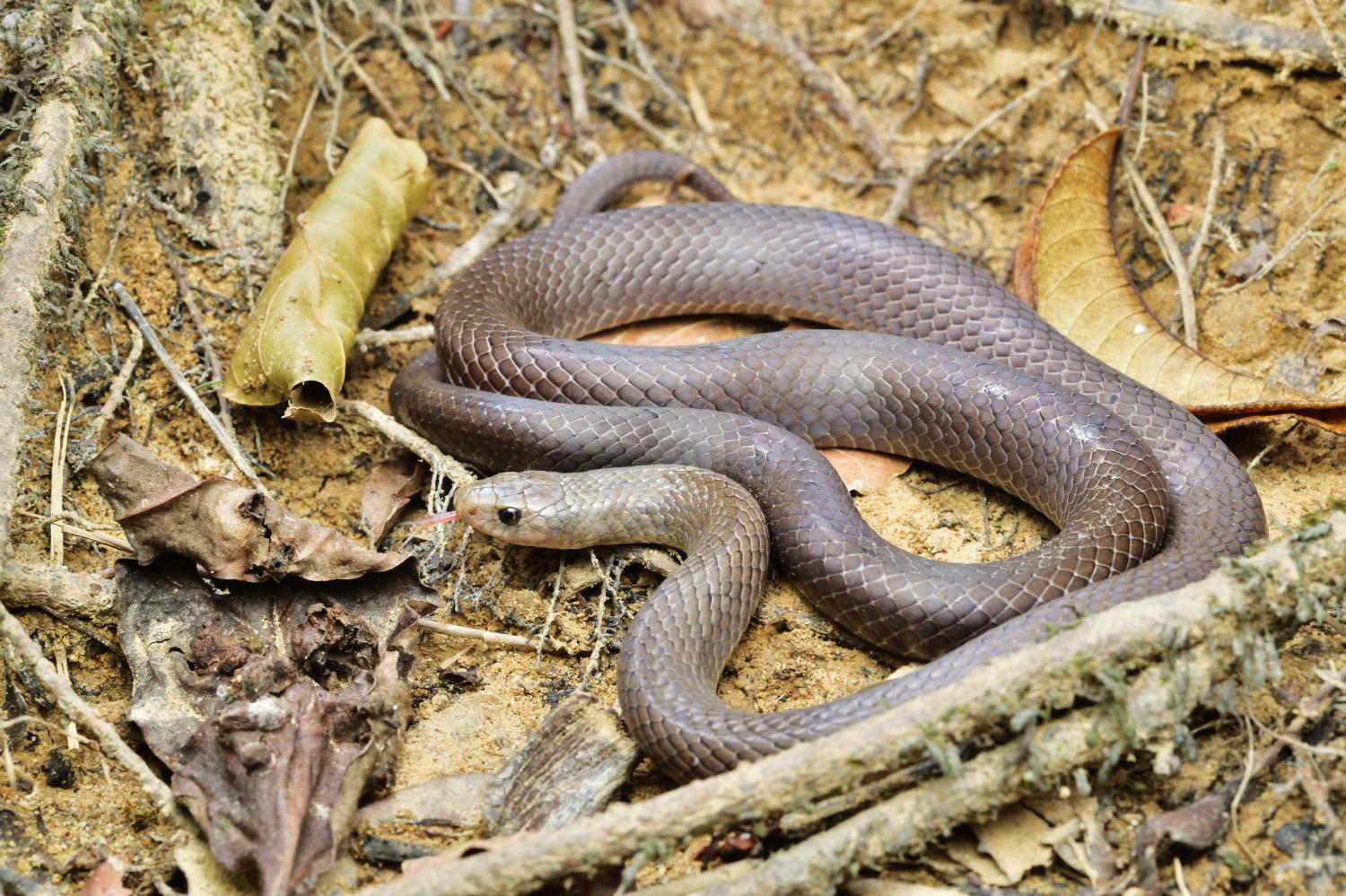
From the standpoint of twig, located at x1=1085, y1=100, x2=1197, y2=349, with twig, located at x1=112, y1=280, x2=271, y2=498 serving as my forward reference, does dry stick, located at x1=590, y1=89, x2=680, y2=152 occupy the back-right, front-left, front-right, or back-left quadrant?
front-right

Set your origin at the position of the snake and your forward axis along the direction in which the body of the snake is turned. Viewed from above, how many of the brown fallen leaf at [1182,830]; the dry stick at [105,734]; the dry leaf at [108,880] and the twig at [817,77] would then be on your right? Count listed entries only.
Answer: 1

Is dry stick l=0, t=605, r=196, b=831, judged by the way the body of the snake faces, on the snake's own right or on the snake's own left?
on the snake's own left

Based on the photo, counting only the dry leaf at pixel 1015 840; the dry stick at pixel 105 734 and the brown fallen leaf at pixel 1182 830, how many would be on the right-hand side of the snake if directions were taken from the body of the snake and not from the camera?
0

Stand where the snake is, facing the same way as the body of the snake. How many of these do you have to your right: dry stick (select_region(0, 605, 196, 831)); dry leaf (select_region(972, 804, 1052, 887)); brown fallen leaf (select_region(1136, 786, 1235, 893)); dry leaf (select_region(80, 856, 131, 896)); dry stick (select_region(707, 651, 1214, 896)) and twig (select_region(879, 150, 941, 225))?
1

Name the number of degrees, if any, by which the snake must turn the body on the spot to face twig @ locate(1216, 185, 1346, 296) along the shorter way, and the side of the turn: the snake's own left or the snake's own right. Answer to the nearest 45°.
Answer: approximately 135° to the snake's own right

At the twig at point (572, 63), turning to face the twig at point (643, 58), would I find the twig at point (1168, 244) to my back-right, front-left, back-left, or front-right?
front-right

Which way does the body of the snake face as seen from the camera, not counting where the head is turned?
to the viewer's left

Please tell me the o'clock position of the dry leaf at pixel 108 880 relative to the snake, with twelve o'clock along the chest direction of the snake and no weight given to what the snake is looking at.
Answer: The dry leaf is roughly at 10 o'clock from the snake.

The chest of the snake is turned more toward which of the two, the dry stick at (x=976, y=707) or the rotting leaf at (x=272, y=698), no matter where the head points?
the rotting leaf

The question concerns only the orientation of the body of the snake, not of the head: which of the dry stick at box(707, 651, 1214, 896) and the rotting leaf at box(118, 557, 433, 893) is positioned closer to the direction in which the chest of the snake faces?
the rotting leaf

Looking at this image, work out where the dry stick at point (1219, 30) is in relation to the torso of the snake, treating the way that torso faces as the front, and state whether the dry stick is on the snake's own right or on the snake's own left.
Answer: on the snake's own right

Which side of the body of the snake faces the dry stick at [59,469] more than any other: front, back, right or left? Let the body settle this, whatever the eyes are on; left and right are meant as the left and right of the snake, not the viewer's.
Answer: front

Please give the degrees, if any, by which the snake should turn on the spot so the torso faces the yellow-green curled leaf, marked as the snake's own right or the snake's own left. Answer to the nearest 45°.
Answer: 0° — it already faces it

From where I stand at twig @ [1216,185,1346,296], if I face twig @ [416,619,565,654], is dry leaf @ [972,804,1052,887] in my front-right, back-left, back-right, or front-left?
front-left
